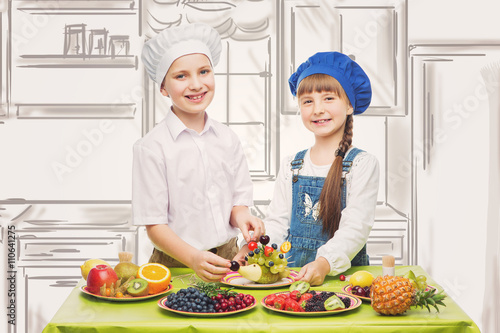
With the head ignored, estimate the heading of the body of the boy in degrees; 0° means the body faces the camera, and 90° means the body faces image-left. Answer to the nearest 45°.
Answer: approximately 315°

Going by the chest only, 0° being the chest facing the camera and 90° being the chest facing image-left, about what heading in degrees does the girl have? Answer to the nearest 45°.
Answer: approximately 45°

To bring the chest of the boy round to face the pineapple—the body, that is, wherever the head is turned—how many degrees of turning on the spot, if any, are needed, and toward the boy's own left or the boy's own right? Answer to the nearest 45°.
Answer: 0° — they already face it

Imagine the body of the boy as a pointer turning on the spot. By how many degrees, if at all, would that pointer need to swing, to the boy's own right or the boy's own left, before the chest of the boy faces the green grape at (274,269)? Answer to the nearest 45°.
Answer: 0° — they already face it
